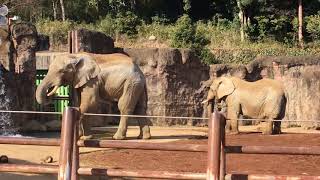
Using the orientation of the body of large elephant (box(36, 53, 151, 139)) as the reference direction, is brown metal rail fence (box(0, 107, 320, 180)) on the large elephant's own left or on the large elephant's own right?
on the large elephant's own left

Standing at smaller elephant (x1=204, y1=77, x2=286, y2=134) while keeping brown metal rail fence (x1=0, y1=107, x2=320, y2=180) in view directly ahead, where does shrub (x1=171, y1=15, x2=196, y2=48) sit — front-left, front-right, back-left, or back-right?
back-right

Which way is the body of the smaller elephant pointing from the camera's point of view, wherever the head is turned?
to the viewer's left

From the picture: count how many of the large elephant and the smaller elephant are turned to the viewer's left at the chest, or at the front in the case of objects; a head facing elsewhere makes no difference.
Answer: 2

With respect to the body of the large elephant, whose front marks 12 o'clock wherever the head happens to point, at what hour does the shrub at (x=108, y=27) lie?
The shrub is roughly at 3 o'clock from the large elephant.

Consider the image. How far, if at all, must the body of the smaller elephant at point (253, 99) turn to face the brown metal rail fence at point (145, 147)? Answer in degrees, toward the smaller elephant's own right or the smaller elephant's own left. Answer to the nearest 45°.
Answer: approximately 90° to the smaller elephant's own left

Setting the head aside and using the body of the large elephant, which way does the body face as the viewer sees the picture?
to the viewer's left
